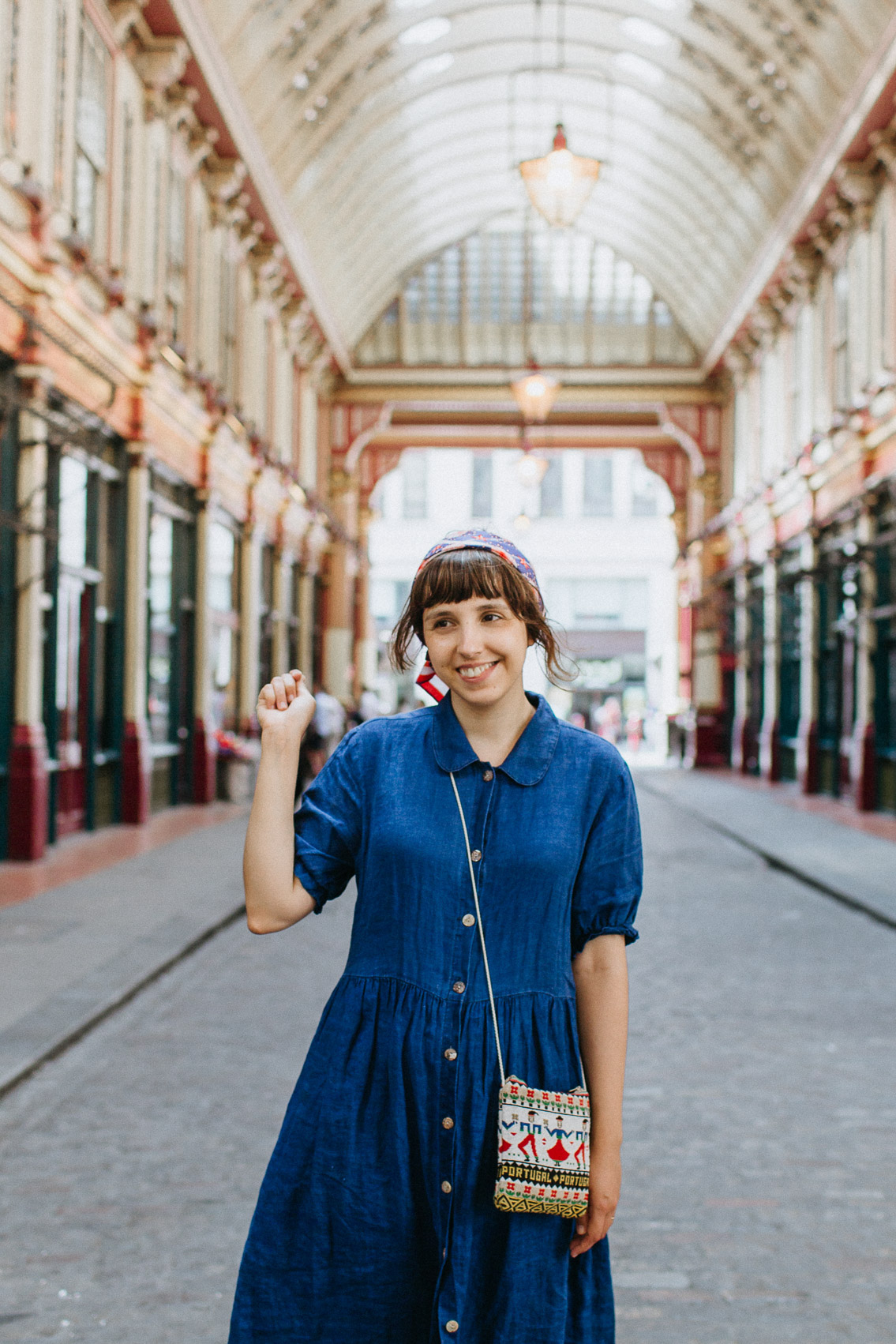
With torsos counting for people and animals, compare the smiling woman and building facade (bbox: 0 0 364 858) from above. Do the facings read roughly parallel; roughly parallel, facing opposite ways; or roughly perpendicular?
roughly perpendicular

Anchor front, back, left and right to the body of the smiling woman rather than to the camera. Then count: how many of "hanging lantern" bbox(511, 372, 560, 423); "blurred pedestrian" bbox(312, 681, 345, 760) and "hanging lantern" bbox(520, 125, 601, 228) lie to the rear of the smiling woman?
3

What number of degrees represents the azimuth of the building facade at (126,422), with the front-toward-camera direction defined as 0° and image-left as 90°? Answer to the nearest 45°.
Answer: approximately 270°

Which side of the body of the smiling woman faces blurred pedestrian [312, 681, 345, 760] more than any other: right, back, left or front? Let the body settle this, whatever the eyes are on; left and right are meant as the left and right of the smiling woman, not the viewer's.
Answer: back

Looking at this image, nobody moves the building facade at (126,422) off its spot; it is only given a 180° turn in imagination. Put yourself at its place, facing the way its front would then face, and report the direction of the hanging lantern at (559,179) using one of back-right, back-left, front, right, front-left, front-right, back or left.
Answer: back-left

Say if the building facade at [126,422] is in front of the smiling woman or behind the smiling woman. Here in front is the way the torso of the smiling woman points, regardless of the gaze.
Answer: behind

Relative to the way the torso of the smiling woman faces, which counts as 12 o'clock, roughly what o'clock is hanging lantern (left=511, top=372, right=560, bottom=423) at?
The hanging lantern is roughly at 6 o'clock from the smiling woman.

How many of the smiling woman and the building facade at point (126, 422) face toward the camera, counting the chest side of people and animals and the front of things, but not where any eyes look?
1

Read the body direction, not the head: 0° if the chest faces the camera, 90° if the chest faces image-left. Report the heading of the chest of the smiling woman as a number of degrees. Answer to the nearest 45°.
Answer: approximately 0°
